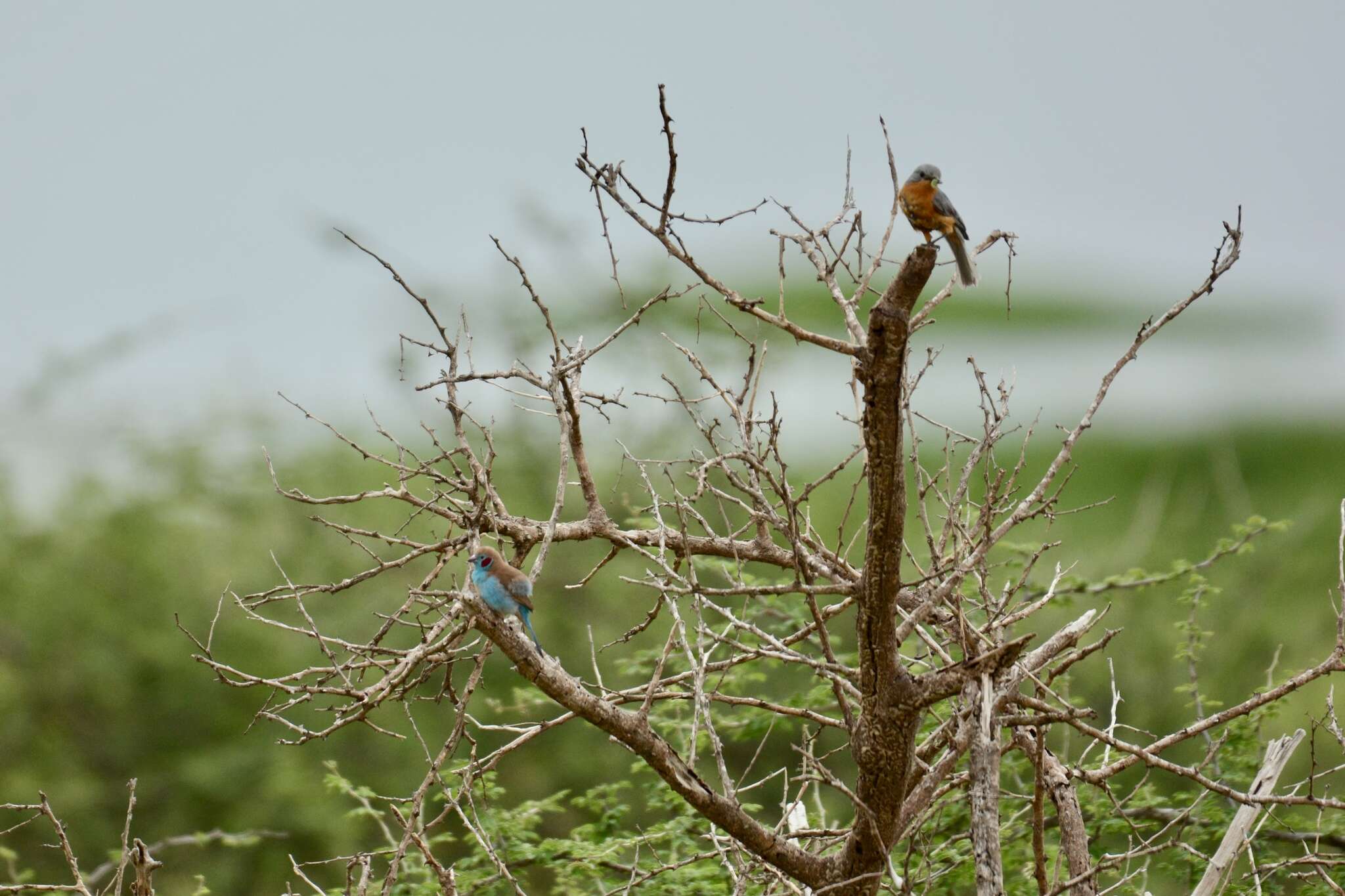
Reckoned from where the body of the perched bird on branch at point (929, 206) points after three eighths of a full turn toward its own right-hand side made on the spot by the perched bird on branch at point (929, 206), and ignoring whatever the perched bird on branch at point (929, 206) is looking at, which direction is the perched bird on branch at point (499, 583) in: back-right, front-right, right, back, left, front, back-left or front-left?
left

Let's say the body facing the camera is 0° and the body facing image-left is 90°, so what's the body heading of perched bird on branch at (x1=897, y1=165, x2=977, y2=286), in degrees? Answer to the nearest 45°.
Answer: approximately 45°
